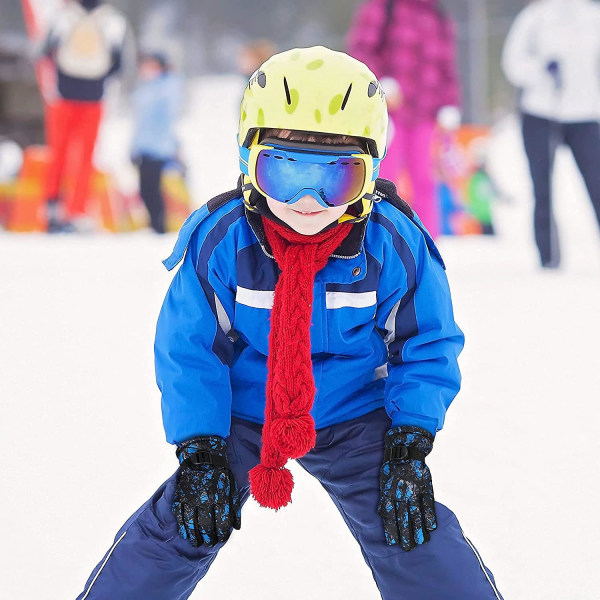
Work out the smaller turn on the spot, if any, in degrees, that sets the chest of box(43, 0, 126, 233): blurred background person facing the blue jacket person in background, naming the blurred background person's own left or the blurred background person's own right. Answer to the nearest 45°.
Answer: approximately 45° to the blurred background person's own right

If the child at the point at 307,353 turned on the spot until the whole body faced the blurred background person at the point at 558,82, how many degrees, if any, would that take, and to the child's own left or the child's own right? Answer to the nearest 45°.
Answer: approximately 135° to the child's own left

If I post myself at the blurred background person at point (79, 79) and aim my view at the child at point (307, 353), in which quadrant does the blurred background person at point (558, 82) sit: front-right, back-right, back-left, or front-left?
front-left

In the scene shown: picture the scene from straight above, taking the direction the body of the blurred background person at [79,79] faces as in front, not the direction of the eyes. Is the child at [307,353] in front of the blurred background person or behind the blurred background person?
behind

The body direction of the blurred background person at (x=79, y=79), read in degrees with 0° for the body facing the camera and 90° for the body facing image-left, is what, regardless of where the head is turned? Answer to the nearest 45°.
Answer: approximately 180°

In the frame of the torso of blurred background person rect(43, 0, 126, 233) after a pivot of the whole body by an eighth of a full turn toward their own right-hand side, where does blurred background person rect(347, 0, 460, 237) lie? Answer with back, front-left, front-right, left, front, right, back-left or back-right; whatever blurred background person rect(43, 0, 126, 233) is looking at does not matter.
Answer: right

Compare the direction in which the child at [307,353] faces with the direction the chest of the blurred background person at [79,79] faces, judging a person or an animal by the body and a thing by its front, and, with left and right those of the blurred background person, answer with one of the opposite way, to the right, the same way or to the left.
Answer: the opposite way

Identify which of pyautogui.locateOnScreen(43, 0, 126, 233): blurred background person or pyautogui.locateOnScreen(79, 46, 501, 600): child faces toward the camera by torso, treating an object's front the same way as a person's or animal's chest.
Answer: the child

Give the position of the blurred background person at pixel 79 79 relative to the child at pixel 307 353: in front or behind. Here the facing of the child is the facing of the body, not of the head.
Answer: behind

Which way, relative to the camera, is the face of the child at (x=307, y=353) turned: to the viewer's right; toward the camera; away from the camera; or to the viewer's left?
toward the camera

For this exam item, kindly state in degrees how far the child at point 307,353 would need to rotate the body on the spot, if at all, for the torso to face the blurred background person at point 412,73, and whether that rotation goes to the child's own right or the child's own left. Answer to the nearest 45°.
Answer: approximately 180°

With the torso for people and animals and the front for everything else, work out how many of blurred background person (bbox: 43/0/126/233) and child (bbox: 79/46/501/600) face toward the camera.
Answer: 1

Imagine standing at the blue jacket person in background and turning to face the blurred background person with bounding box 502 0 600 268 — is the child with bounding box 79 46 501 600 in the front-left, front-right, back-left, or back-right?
front-right

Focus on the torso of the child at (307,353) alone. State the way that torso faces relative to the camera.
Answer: toward the camera
